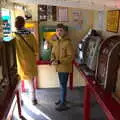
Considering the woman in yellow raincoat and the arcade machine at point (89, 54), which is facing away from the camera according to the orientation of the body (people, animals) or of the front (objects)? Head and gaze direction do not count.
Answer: the woman in yellow raincoat

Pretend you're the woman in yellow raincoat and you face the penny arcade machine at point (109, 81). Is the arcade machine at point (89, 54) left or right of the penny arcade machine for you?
left

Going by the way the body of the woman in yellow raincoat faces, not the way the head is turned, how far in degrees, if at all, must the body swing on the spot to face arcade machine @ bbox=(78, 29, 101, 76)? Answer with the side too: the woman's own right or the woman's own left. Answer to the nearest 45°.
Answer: approximately 90° to the woman's own right

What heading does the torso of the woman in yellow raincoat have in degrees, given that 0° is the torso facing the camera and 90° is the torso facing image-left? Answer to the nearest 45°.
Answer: approximately 180°

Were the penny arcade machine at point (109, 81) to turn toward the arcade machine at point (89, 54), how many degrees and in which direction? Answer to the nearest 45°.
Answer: approximately 135° to its right

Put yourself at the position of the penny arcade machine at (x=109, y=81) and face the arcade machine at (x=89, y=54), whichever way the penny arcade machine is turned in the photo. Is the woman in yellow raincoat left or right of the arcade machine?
left

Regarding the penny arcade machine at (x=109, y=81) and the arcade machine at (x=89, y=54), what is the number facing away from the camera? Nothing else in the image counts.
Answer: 0

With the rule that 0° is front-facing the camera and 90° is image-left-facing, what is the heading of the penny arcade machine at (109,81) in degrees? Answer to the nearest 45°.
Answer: approximately 45°

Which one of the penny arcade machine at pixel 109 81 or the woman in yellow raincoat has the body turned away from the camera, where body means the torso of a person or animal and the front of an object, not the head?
the woman in yellow raincoat

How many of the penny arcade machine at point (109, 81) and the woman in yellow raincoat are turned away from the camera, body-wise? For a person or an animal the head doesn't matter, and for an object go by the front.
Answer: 1

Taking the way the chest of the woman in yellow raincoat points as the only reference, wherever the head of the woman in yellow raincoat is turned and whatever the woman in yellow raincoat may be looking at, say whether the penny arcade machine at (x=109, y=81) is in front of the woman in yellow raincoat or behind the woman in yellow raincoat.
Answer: behind

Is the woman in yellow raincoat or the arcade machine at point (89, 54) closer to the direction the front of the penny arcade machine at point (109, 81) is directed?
the woman in yellow raincoat

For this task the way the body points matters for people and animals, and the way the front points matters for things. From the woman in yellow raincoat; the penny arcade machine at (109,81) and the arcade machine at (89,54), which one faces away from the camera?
the woman in yellow raincoat
